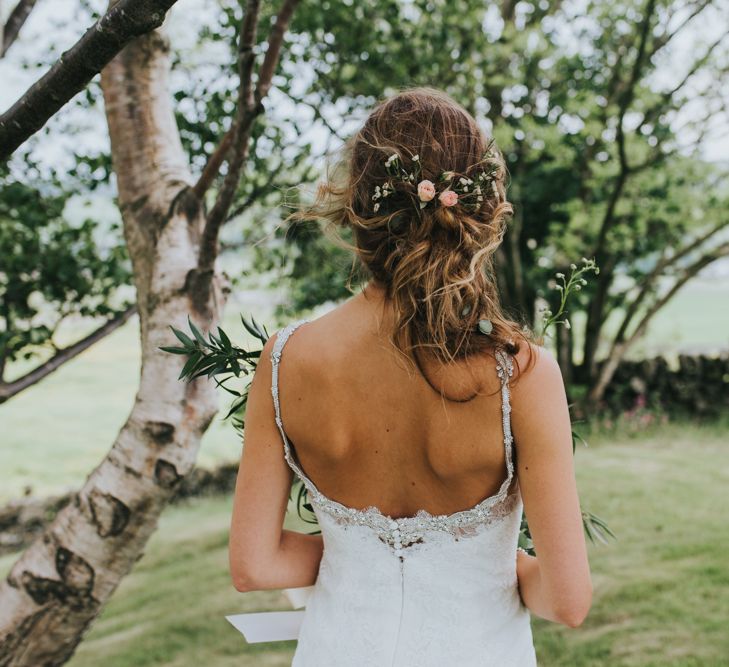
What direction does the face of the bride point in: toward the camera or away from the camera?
away from the camera

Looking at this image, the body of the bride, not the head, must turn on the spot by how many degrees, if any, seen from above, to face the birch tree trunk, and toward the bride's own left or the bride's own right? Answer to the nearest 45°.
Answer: approximately 45° to the bride's own left

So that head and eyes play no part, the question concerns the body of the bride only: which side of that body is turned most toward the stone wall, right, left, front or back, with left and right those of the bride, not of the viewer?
front

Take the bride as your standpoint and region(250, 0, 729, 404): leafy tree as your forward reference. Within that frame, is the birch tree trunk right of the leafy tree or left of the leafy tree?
left

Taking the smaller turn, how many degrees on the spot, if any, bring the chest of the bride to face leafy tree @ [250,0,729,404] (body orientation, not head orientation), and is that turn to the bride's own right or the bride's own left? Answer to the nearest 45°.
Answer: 0° — they already face it

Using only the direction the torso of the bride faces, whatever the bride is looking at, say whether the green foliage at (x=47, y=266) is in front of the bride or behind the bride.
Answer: in front

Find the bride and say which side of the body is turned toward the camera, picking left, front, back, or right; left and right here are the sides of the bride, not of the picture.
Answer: back
